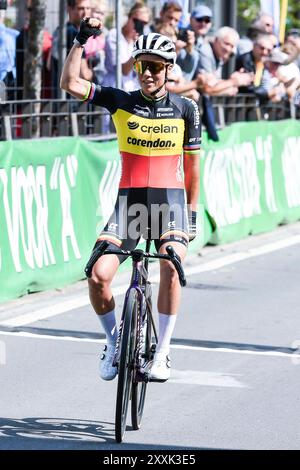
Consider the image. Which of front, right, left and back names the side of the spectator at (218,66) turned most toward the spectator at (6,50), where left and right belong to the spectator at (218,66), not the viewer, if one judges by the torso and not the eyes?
right

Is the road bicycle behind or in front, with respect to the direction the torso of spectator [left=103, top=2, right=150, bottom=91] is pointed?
in front

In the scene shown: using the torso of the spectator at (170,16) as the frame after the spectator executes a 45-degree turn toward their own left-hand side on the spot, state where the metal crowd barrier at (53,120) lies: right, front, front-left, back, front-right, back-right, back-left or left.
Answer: back-right

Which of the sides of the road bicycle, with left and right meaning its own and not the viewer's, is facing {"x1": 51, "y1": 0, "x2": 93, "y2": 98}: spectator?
back

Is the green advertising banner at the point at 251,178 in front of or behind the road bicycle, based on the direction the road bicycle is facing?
behind

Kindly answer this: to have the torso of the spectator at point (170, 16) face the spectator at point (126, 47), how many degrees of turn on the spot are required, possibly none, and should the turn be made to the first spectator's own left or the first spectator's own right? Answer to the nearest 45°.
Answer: approximately 90° to the first spectator's own right
